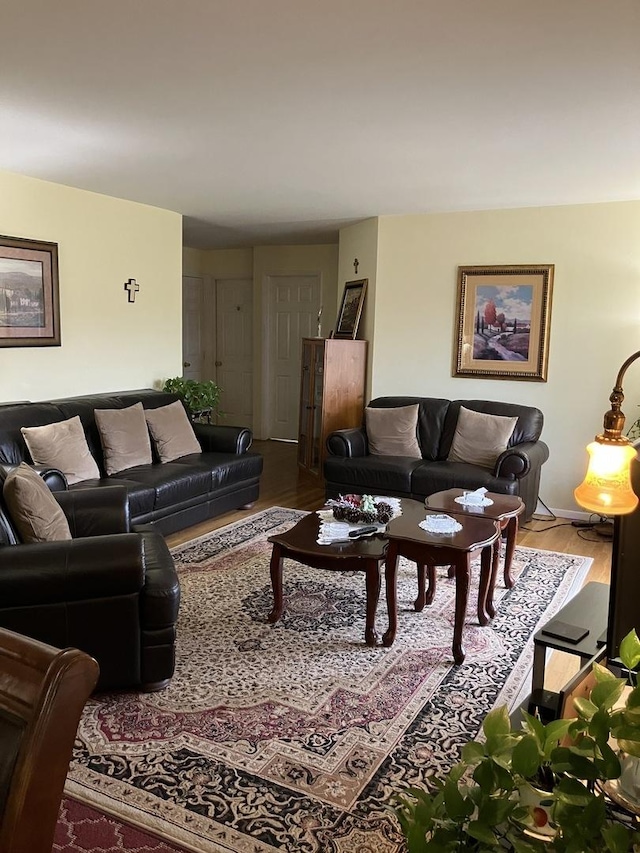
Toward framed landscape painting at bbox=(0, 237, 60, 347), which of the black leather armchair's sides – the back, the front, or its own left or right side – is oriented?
left

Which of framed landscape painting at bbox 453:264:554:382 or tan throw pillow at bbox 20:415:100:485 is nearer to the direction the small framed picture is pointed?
the tan throw pillow

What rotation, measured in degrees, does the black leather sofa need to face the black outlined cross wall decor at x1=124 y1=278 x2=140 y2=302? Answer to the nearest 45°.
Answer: approximately 135° to its left

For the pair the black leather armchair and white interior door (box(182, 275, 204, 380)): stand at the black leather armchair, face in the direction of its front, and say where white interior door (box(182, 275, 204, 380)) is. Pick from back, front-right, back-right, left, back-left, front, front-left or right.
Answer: left

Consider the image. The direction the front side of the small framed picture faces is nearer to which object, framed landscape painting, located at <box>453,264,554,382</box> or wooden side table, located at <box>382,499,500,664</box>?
the wooden side table

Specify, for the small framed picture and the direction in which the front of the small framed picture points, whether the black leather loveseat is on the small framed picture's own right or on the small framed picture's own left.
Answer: on the small framed picture's own left

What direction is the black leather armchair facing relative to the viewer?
to the viewer's right

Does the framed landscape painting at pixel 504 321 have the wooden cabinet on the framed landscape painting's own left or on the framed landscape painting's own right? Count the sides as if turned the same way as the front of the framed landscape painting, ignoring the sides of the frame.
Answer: on the framed landscape painting's own right

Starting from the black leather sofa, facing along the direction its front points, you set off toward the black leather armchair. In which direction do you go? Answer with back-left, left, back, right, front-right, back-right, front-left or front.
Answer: front-right

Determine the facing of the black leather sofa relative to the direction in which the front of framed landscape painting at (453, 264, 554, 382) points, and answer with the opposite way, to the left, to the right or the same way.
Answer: to the left

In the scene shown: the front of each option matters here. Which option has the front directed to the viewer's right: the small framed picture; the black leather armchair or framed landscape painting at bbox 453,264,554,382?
the black leather armchair
